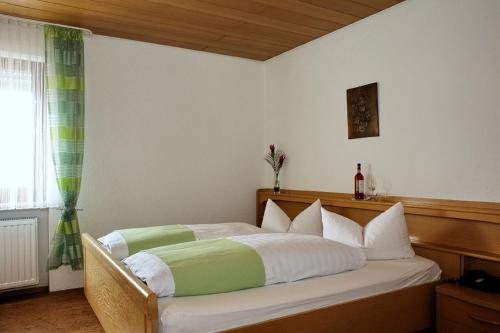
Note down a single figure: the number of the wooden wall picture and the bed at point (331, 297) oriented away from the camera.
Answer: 0

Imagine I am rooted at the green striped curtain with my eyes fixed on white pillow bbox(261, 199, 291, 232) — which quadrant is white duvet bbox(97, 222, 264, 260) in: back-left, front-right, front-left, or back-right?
front-right

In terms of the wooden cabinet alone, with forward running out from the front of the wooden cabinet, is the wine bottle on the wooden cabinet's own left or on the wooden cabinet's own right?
on the wooden cabinet's own right

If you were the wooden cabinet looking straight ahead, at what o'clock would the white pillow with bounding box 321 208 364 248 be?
The white pillow is roughly at 2 o'clock from the wooden cabinet.

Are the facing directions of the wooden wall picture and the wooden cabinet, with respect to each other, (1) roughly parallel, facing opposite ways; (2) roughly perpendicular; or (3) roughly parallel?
roughly parallel

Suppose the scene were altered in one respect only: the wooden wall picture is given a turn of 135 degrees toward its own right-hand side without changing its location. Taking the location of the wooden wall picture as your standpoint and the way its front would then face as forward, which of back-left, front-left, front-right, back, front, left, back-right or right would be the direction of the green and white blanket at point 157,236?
back-left

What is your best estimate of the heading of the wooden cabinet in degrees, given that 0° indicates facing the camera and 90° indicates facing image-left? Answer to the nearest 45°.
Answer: approximately 45°

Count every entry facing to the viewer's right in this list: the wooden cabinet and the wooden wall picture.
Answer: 0

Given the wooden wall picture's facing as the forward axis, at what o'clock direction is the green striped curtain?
The green striped curtain is roughly at 1 o'clock from the wooden wall picture.

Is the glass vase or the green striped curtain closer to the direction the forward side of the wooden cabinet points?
the green striped curtain

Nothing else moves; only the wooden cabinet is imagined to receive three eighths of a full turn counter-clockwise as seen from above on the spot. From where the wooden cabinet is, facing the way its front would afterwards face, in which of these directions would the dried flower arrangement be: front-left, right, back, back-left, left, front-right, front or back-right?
back-left

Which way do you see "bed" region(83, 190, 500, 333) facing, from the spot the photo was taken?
facing the viewer and to the left of the viewer
